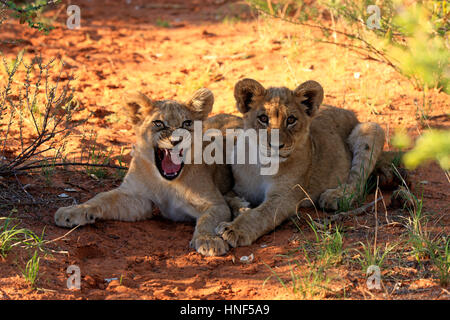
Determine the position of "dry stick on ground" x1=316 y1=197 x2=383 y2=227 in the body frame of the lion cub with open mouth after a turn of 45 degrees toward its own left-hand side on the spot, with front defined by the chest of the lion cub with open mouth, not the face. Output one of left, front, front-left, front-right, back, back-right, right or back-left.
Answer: left

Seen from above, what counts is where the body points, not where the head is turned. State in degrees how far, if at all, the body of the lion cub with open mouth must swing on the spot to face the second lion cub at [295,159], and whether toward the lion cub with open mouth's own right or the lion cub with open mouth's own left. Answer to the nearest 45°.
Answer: approximately 135° to the lion cub with open mouth's own left

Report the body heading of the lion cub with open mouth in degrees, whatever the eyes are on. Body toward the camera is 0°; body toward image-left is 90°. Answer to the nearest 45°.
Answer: approximately 45°

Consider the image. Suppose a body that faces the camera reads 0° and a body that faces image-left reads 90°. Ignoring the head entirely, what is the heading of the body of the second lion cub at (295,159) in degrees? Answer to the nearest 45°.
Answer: approximately 45°
